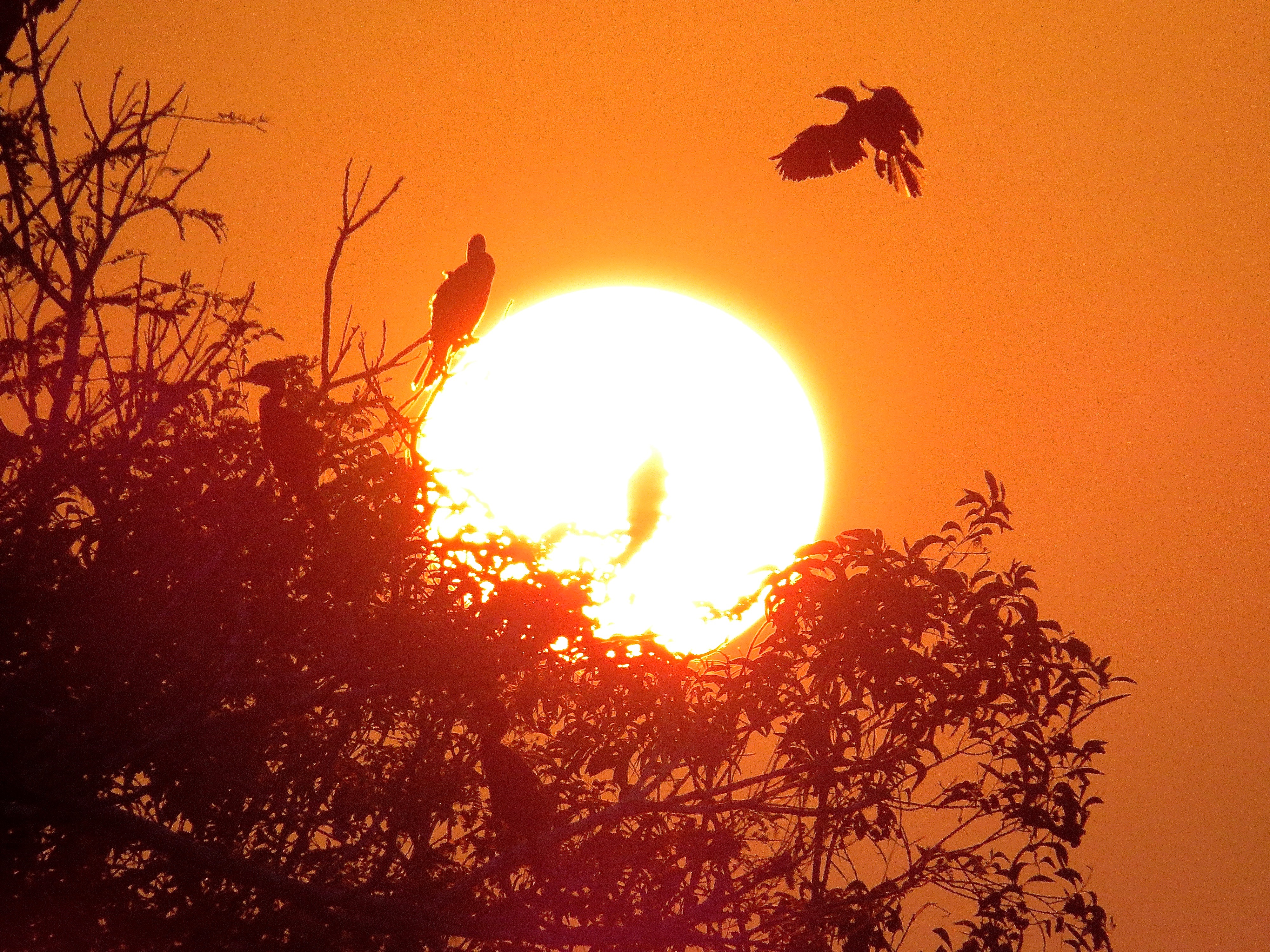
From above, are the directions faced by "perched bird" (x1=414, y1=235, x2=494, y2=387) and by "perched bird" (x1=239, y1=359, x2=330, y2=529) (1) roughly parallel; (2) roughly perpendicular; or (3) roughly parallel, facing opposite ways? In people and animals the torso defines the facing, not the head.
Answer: roughly parallel, facing opposite ways

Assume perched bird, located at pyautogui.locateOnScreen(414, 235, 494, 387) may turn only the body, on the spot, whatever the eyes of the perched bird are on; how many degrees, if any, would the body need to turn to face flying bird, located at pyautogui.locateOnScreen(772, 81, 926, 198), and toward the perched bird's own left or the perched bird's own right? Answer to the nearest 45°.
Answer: approximately 45° to the perched bird's own right

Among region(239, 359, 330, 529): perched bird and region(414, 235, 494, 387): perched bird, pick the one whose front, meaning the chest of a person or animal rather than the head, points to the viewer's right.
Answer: region(414, 235, 494, 387): perched bird

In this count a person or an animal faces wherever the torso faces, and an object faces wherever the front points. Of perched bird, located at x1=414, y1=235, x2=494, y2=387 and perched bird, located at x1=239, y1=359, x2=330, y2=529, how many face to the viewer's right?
1

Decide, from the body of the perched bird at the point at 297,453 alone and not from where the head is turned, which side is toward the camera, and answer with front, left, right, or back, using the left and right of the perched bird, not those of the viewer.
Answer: left

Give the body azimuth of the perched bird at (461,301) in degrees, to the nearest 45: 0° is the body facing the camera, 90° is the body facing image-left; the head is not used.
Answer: approximately 270°
